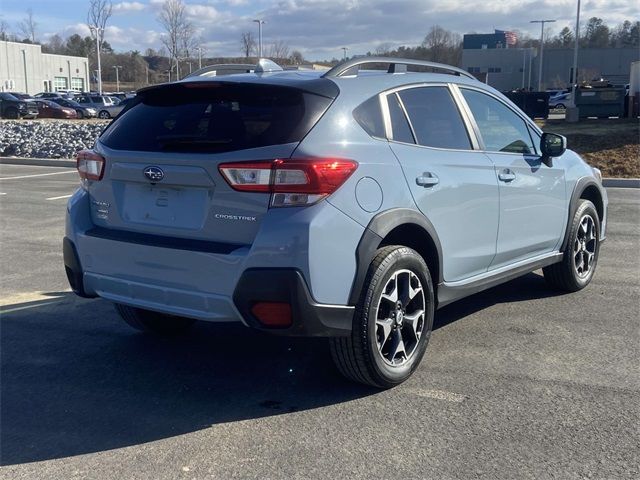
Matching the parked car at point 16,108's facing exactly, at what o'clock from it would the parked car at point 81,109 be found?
the parked car at point 81,109 is roughly at 9 o'clock from the parked car at point 16,108.

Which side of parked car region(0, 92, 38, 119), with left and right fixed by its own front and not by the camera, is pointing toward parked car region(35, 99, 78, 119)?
left

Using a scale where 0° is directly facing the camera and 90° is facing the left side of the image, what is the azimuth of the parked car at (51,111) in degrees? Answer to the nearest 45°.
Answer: approximately 315°

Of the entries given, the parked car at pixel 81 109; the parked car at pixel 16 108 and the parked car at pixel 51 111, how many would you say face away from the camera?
0

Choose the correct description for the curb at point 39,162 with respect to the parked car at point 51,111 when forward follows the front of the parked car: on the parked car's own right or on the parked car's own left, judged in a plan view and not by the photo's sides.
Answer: on the parked car's own right

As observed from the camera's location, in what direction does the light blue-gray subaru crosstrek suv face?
facing away from the viewer and to the right of the viewer

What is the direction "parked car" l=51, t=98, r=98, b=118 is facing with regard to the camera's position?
facing the viewer and to the right of the viewer
